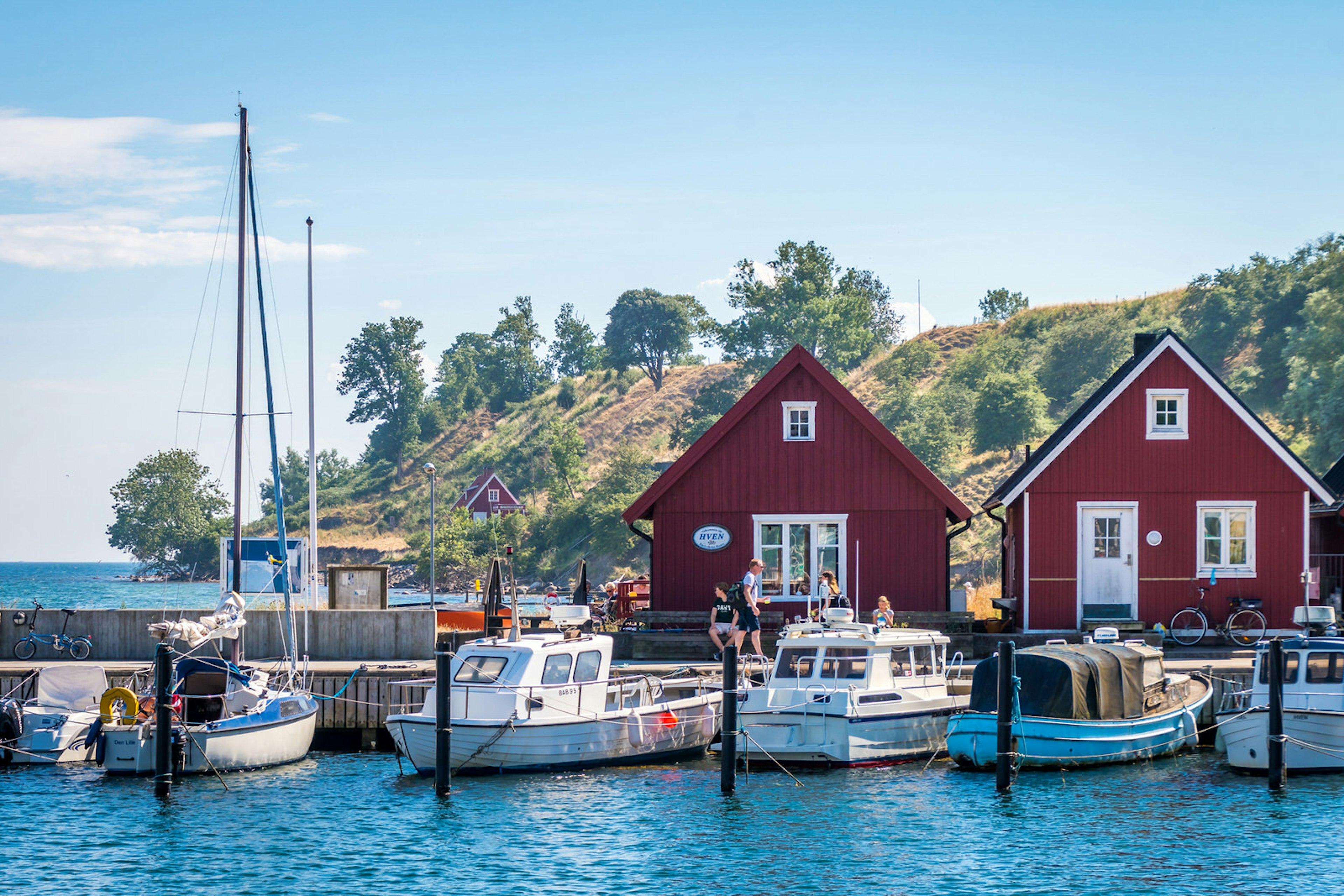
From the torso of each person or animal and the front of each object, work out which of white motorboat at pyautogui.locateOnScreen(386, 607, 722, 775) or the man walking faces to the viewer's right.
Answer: the man walking

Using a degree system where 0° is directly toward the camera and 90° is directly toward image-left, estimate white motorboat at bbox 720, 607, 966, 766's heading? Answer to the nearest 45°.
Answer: approximately 225°

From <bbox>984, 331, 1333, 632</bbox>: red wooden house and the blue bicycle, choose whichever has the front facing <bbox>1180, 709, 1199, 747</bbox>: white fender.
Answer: the red wooden house

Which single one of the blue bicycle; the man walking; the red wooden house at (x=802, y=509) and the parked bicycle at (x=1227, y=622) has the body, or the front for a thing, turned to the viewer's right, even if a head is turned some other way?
the man walking

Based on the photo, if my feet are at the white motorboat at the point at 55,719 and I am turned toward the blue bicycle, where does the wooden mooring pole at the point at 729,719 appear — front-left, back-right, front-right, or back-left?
back-right

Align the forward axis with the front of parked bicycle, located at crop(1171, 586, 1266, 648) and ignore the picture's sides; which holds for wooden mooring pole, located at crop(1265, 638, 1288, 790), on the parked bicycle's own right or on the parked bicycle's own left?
on the parked bicycle's own left

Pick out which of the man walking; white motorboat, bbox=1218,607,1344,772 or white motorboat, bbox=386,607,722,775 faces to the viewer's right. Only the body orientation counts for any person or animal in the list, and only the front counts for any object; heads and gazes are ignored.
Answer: the man walking

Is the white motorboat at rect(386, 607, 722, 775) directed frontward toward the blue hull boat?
no

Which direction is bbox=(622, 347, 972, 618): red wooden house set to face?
toward the camera

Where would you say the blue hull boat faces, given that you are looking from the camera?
facing away from the viewer and to the right of the viewer

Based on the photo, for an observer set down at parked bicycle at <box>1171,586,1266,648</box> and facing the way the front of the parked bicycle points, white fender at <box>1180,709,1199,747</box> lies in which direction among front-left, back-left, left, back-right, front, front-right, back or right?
left

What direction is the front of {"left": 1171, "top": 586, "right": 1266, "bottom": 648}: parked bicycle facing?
to the viewer's left

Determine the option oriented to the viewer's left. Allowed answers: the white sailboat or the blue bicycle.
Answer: the blue bicycle

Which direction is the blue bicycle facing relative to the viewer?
to the viewer's left

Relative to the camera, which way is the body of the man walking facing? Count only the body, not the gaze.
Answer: to the viewer's right

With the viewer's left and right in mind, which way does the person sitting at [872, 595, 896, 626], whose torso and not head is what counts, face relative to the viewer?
facing the viewer
